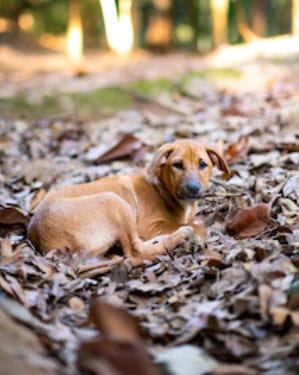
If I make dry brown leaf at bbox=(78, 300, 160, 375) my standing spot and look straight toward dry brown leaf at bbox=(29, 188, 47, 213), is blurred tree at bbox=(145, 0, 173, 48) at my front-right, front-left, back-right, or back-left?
front-right

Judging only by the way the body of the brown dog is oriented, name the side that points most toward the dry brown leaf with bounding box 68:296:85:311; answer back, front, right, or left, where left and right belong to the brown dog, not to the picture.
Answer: right

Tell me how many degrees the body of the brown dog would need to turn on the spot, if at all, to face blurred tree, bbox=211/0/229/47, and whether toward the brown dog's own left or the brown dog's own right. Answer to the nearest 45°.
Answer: approximately 90° to the brown dog's own left

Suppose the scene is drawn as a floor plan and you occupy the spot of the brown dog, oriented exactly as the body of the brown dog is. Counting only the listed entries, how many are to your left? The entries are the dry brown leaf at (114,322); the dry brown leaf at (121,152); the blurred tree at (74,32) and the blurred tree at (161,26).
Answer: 3

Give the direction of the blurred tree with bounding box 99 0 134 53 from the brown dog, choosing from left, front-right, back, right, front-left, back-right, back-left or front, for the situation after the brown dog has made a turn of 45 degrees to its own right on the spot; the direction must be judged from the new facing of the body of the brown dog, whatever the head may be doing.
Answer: back-left

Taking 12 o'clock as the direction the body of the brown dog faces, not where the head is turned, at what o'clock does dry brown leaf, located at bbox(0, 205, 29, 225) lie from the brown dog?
The dry brown leaf is roughly at 6 o'clock from the brown dog.

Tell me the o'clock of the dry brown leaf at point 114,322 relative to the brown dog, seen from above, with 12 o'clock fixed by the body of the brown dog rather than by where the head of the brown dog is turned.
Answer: The dry brown leaf is roughly at 3 o'clock from the brown dog.

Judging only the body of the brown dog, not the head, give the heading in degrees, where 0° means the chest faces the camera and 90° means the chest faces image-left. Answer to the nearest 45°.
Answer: approximately 270°

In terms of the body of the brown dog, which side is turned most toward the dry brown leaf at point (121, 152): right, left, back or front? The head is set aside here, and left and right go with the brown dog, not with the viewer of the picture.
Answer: left

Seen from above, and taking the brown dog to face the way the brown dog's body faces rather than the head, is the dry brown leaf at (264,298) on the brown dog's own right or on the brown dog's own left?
on the brown dog's own right

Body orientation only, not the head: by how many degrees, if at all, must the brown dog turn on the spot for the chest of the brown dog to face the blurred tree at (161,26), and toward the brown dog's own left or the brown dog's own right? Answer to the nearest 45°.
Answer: approximately 90° to the brown dog's own left

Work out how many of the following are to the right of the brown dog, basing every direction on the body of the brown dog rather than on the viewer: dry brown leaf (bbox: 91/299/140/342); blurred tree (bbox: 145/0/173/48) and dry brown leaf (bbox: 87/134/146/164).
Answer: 1

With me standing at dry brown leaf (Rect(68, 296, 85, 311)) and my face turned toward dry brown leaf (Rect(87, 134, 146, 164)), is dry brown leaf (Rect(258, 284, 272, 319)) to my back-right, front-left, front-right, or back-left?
back-right

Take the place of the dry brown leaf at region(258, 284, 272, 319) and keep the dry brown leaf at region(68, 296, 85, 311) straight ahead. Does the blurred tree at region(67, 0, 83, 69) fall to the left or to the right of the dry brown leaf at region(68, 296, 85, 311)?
right

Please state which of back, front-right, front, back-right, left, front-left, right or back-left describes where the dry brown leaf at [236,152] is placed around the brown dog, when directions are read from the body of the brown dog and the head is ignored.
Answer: front-left

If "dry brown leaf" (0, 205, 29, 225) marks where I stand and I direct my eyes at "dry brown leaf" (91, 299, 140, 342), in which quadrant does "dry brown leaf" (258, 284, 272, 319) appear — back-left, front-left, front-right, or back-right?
front-left
